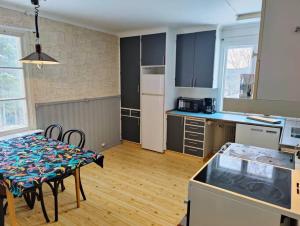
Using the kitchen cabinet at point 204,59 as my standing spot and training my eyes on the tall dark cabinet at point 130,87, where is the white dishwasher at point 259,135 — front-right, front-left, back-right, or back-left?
back-left

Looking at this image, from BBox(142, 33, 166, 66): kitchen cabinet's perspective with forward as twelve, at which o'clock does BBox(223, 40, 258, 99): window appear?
The window is roughly at 9 o'clock from the kitchen cabinet.

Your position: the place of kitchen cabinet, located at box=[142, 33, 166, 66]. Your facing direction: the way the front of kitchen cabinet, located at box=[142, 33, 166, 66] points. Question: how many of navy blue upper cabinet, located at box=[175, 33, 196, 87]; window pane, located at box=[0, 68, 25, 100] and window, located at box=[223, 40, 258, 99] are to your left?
2

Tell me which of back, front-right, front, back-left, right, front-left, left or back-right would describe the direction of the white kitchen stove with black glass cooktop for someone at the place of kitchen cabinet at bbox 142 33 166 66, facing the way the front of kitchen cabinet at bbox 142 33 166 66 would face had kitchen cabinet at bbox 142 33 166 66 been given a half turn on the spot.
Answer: back

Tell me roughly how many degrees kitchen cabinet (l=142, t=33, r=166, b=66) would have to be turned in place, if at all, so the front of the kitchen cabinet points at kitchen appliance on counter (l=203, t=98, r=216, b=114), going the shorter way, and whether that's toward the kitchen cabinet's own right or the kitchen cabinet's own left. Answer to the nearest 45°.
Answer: approximately 90° to the kitchen cabinet's own left

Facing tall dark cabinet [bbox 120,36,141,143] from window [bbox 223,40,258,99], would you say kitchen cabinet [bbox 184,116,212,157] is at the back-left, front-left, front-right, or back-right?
front-left

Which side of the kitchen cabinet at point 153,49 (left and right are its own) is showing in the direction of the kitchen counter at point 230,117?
left

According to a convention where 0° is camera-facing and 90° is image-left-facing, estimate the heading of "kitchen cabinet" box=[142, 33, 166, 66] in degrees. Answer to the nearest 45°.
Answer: approximately 0°

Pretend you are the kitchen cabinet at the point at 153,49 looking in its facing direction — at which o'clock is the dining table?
The dining table is roughly at 1 o'clock from the kitchen cabinet.

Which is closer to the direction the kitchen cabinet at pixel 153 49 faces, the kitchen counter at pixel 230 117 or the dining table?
the dining table
